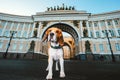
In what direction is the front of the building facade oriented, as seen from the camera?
facing the viewer
